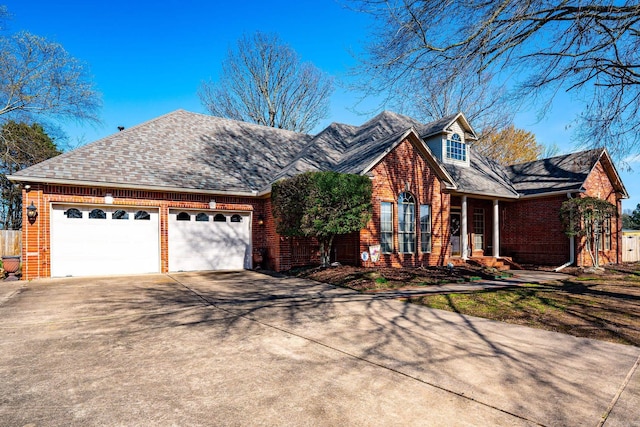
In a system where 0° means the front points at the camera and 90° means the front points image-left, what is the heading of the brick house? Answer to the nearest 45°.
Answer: approximately 315°

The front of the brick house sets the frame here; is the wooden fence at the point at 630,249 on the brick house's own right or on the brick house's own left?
on the brick house's own left

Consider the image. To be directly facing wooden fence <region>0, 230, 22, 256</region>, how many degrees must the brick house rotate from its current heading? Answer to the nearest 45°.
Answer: approximately 135° to its right
